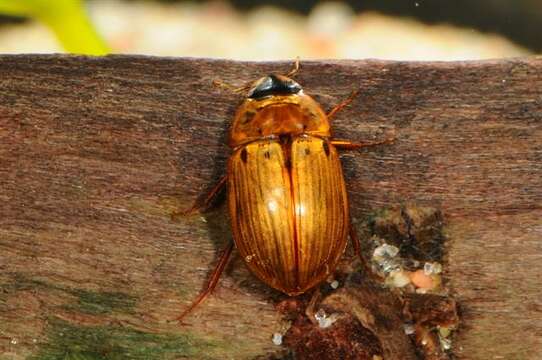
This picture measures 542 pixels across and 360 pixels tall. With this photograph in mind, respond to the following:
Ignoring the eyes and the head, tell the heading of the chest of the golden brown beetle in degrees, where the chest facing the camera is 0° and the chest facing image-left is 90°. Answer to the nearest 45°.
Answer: approximately 180°
